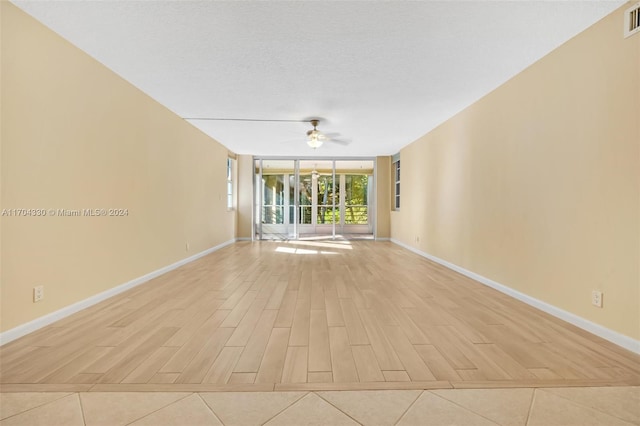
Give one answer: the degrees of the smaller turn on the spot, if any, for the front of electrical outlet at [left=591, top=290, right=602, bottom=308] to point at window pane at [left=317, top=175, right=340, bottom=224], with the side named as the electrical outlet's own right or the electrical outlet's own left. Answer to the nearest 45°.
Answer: approximately 90° to the electrical outlet's own right

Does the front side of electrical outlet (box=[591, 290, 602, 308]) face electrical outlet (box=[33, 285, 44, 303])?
yes

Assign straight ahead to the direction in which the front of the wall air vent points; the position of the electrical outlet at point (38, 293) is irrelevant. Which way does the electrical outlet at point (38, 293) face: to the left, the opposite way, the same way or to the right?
the opposite way

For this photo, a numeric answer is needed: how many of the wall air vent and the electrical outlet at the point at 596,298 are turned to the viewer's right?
0

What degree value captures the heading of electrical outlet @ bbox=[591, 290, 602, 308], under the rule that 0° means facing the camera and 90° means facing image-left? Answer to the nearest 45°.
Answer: approximately 45°

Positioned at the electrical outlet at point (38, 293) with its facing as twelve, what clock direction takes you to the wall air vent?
The wall air vent is roughly at 12 o'clock from the electrical outlet.

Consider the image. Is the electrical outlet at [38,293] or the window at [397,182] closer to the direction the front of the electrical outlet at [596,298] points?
the electrical outlet

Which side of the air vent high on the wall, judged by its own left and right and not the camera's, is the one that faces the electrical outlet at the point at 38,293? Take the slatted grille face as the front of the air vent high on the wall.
front

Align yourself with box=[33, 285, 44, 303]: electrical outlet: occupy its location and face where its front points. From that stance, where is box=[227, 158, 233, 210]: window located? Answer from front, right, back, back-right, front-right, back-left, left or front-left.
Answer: left

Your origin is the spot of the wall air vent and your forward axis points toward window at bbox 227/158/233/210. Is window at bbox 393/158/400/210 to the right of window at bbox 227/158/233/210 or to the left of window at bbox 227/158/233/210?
right

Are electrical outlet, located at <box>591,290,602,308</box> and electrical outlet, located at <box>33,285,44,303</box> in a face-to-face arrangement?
yes

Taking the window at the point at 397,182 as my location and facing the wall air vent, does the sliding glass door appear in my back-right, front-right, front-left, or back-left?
back-right

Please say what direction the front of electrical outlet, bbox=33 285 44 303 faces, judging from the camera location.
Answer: facing the viewer and to the right of the viewer

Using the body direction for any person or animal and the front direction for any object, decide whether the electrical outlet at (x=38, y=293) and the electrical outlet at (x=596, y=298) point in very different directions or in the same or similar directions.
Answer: very different directions
